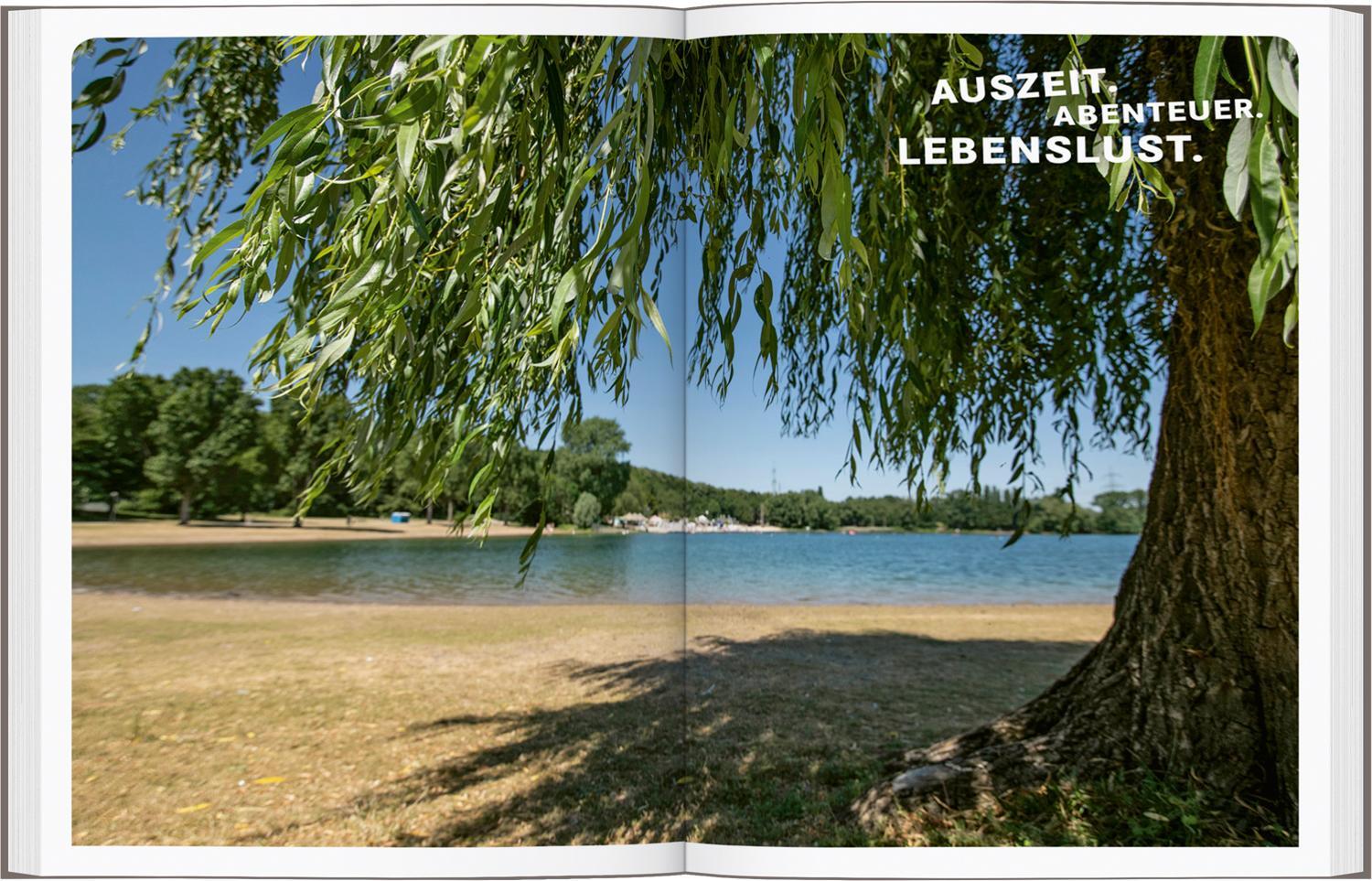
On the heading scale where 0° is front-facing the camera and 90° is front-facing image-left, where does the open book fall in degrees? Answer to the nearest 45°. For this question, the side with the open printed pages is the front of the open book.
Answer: approximately 0°
